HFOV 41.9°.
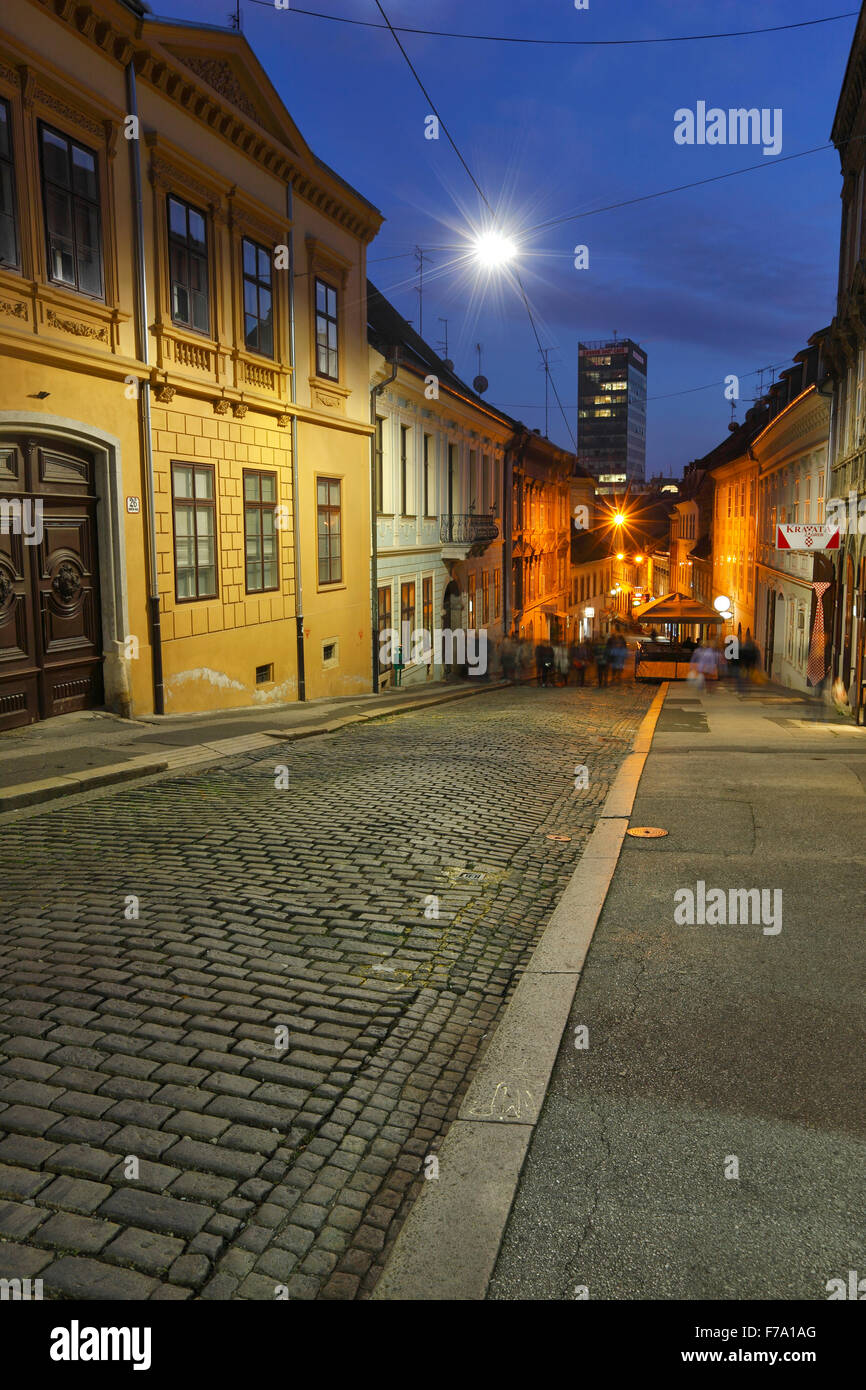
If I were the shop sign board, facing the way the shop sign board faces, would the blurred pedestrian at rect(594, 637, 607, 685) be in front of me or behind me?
behind

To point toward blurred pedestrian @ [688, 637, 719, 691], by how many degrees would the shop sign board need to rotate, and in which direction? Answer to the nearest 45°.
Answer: approximately 180°

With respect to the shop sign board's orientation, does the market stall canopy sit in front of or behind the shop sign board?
behind

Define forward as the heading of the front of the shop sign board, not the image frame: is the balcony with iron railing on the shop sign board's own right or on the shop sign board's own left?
on the shop sign board's own right

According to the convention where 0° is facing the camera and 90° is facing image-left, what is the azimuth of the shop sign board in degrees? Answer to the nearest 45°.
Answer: approximately 0°

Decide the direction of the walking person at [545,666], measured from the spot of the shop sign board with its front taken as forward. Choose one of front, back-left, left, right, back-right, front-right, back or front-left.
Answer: back-right

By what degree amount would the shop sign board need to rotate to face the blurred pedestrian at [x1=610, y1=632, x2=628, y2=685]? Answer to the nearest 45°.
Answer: approximately 135° to its right
